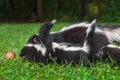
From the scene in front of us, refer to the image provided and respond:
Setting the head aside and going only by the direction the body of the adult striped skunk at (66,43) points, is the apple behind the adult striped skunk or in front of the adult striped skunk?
in front

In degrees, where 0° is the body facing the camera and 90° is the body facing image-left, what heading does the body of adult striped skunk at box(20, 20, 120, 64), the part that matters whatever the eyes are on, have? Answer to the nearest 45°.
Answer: approximately 90°
